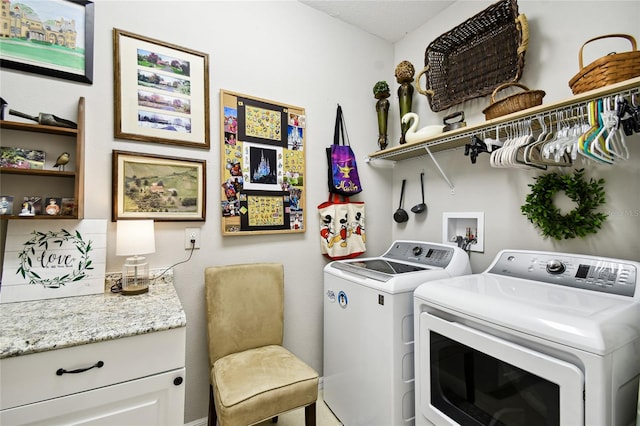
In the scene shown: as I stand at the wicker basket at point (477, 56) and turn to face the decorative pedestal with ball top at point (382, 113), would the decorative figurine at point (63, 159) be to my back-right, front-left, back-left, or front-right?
front-left

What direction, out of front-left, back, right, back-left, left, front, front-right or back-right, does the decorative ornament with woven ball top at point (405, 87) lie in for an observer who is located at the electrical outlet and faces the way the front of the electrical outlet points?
left

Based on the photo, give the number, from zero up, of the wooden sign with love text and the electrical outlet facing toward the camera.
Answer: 2

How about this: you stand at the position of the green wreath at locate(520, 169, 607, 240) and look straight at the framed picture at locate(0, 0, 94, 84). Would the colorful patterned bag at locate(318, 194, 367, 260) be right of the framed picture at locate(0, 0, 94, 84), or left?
right

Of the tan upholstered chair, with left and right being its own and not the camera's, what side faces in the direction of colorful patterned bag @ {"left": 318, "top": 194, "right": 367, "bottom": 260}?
left

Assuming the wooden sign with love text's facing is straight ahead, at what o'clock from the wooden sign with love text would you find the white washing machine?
The white washing machine is roughly at 10 o'clock from the wooden sign with love text.

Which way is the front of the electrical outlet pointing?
toward the camera

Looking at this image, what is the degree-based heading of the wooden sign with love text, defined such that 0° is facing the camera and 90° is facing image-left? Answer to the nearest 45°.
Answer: approximately 0°

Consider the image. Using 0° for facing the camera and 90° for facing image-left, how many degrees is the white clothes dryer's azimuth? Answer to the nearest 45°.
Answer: approximately 45°

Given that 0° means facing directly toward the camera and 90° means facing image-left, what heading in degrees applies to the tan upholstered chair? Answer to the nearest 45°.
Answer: approximately 315°
